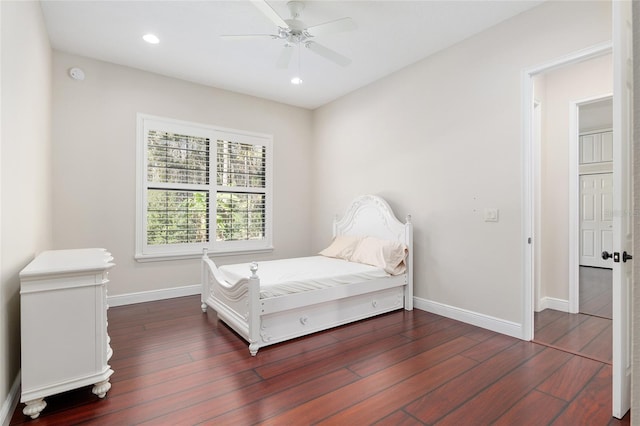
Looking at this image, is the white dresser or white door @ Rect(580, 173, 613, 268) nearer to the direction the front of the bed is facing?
the white dresser

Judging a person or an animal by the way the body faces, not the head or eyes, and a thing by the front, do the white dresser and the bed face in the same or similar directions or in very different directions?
very different directions

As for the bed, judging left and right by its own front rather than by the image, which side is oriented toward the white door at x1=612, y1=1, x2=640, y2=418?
left

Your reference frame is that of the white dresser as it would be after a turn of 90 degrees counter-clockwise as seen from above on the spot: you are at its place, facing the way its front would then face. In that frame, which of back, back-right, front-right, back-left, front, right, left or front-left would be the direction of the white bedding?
right

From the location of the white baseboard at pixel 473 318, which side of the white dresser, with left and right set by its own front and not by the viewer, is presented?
front

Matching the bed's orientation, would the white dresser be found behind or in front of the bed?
in front

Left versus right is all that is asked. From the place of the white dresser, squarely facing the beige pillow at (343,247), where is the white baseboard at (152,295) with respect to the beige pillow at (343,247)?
left

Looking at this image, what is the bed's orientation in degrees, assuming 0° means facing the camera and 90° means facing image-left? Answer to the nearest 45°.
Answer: approximately 45°

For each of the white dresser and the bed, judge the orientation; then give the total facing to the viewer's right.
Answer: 1

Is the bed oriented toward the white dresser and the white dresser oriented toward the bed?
yes

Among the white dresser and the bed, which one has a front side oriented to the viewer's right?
the white dresser

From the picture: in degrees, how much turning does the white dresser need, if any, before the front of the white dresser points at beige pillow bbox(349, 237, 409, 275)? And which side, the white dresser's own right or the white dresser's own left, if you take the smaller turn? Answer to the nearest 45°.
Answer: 0° — it already faces it

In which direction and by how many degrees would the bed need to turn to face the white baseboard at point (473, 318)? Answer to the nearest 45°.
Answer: approximately 135° to its left

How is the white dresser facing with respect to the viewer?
to the viewer's right
